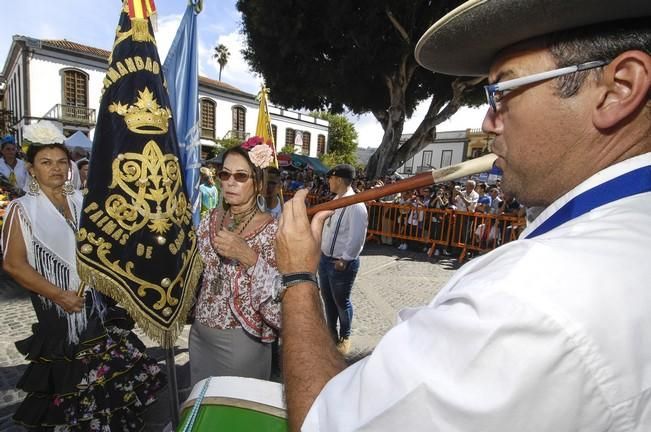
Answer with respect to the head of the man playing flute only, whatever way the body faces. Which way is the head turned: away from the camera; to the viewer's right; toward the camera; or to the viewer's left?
to the viewer's left

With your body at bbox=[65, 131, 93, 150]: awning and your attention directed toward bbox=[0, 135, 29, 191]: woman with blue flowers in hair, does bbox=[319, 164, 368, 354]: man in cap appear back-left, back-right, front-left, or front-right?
front-left

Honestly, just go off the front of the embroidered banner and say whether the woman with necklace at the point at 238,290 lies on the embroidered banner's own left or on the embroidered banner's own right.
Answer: on the embroidered banner's own left

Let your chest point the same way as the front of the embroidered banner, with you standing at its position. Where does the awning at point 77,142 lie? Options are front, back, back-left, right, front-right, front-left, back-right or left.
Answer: back

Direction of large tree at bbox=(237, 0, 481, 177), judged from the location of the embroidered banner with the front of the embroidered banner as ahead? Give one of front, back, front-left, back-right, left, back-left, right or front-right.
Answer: back-left

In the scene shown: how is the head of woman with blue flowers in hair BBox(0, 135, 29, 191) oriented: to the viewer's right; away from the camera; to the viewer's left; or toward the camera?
toward the camera

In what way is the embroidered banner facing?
toward the camera

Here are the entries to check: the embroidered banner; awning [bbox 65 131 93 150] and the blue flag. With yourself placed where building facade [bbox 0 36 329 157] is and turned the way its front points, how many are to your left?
0

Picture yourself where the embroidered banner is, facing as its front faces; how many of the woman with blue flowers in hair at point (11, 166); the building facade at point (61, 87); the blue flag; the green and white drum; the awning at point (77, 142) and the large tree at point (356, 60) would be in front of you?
1

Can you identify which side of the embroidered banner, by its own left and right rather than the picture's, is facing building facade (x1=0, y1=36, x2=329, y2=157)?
back

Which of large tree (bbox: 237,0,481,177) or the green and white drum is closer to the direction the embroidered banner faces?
the green and white drum

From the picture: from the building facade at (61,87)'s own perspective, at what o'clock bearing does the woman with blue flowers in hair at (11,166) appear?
The woman with blue flowers in hair is roughly at 1 o'clock from the building facade.

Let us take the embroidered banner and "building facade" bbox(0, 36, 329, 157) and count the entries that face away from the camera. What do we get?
0

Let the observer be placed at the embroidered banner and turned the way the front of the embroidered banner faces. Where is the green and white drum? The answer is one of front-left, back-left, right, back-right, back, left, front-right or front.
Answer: front
